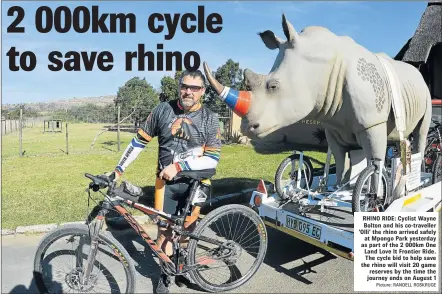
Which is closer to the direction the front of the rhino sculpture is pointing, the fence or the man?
the man

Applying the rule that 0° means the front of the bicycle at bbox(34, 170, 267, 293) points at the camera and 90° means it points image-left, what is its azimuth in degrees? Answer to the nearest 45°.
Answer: approximately 45°

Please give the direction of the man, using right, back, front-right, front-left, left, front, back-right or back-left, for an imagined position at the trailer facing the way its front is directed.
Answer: back

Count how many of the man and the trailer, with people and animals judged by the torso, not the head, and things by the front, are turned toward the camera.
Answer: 1

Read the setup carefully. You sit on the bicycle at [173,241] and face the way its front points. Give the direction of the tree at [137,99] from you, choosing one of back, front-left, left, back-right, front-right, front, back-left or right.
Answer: back-right

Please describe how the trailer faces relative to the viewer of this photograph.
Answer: facing away from the viewer and to the right of the viewer

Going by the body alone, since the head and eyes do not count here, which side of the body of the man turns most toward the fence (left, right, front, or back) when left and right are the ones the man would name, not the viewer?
back
